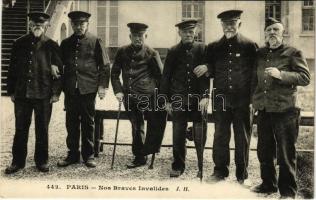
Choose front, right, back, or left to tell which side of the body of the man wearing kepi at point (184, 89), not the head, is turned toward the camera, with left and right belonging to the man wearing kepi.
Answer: front

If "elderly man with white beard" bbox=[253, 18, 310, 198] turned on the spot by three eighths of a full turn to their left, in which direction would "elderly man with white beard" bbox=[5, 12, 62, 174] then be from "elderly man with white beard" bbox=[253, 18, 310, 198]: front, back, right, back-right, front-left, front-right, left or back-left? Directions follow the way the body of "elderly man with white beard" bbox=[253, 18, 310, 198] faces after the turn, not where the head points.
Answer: back

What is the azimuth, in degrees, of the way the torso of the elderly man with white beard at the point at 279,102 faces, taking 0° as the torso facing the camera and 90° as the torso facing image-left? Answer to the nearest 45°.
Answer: approximately 45°

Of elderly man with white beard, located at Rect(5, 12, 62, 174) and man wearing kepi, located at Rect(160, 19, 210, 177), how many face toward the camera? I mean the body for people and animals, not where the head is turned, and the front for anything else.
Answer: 2

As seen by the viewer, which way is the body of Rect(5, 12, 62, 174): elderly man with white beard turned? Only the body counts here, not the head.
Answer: toward the camera

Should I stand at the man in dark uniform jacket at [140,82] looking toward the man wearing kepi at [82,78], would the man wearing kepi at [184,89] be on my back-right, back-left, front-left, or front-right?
back-left

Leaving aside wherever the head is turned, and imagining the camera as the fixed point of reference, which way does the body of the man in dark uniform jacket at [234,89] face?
toward the camera

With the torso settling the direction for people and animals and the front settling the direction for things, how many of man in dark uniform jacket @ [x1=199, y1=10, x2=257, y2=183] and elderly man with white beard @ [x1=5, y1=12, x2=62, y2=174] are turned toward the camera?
2

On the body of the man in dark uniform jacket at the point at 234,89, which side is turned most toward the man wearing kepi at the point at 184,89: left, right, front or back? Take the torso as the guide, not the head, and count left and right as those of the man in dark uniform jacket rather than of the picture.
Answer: right

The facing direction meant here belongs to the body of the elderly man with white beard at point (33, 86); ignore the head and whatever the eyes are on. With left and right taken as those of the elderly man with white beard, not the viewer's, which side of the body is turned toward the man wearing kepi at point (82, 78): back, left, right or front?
left
